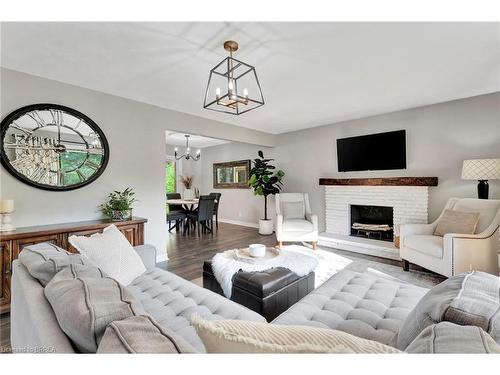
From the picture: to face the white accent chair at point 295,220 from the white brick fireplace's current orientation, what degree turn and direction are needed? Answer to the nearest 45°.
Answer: approximately 45° to its right

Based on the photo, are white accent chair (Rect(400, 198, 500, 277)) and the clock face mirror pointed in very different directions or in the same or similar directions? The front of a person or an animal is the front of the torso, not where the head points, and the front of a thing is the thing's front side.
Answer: very different directions

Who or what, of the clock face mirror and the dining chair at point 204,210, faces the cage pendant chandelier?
the clock face mirror

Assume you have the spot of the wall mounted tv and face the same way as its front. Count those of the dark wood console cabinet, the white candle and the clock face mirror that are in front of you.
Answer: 3

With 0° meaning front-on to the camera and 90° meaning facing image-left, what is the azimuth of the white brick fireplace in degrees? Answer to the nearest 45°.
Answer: approximately 45°

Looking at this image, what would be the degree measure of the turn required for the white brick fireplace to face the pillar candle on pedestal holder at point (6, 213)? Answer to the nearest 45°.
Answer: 0° — it already faces it

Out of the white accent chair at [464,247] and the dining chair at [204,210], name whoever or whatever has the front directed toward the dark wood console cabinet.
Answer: the white accent chair

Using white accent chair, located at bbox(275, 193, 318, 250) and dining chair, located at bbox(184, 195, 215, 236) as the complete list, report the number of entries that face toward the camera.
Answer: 1

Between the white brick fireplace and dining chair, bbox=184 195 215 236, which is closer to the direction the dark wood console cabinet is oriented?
the white brick fireplace

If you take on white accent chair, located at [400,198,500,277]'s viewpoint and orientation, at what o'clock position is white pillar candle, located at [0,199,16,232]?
The white pillar candle is roughly at 12 o'clock from the white accent chair.

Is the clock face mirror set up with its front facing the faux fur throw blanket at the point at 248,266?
yes

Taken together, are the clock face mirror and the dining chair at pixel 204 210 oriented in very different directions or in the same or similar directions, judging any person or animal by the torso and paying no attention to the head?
very different directions

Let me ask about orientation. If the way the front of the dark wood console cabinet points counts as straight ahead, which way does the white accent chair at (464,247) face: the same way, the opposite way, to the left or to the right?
the opposite way

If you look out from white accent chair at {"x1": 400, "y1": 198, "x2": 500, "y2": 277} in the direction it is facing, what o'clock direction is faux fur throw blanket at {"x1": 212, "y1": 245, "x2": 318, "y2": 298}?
The faux fur throw blanket is roughly at 12 o'clock from the white accent chair.
